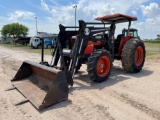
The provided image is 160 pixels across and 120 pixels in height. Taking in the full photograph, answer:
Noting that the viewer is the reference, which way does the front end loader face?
facing the viewer and to the left of the viewer
